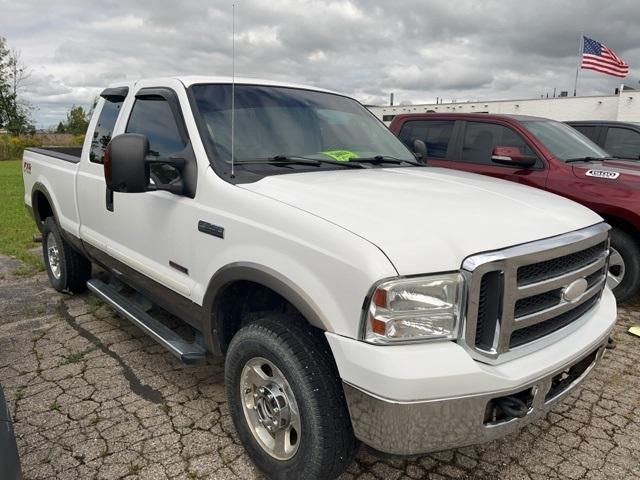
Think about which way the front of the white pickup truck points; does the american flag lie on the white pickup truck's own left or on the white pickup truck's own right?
on the white pickup truck's own left

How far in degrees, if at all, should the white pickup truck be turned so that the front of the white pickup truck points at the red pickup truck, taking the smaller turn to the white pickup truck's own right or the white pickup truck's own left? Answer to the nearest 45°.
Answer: approximately 90° to the white pickup truck's own left

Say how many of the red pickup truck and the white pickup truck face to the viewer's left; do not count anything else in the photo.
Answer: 0

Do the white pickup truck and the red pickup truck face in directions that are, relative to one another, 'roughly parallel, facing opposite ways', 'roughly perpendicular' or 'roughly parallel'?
roughly parallel

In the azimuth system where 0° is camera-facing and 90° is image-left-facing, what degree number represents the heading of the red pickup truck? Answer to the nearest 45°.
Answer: approximately 315°

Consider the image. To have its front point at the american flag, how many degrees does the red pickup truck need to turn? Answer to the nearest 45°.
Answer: approximately 135° to its left

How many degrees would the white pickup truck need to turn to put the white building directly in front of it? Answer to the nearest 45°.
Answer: approximately 90° to its left
